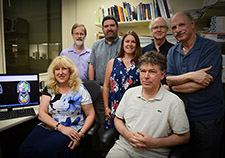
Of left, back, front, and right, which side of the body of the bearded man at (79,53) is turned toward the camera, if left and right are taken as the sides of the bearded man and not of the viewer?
front

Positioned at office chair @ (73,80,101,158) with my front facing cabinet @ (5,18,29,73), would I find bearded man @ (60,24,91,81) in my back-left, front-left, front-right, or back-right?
front-right

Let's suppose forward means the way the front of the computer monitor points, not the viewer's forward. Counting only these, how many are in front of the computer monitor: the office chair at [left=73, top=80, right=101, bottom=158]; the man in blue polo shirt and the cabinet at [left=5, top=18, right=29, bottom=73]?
2

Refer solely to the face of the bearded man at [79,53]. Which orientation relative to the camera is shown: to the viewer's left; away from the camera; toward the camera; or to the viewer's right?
toward the camera

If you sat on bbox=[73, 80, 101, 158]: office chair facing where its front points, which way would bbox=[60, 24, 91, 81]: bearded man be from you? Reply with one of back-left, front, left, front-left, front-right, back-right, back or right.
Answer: back-right

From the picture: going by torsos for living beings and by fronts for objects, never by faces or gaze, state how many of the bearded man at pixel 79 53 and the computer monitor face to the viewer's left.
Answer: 0

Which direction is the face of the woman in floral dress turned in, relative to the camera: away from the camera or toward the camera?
toward the camera

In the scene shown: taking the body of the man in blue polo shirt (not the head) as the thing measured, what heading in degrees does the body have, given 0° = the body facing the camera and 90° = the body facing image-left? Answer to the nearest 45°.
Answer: approximately 45°

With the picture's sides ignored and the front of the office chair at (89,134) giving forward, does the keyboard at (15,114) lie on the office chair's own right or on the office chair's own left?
on the office chair's own right

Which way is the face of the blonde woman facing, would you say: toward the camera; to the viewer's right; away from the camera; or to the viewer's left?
toward the camera

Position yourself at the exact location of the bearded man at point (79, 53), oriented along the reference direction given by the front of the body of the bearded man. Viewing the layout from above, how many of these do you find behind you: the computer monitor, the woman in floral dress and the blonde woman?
0

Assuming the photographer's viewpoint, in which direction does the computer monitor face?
facing the viewer and to the right of the viewer

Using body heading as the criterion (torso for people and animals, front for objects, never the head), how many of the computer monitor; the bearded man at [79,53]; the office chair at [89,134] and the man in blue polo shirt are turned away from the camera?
0
